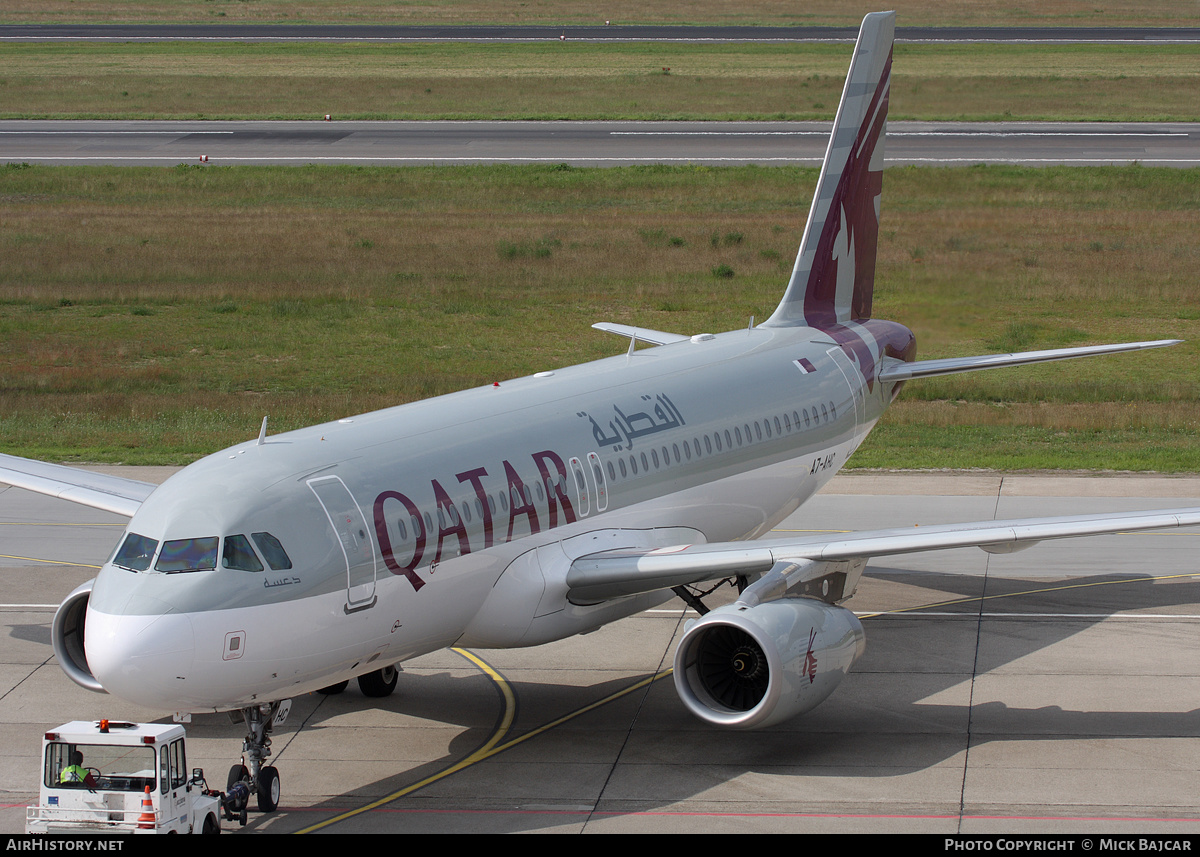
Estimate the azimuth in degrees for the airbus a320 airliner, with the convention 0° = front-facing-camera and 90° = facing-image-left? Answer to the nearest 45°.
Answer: approximately 45°
